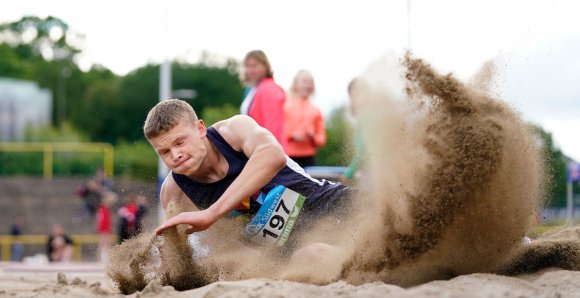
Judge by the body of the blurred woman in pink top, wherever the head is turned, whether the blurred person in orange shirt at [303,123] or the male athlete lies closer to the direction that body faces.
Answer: the male athlete

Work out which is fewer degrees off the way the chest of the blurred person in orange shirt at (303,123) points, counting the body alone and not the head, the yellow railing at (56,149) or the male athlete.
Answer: the male athlete

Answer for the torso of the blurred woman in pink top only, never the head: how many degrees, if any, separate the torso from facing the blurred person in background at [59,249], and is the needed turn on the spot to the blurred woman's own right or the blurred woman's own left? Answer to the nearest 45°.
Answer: approximately 90° to the blurred woman's own right

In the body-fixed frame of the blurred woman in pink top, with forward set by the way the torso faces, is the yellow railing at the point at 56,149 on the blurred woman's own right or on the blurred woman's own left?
on the blurred woman's own right

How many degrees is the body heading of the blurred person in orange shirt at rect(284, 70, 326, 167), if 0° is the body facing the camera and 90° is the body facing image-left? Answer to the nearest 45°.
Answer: approximately 0°
